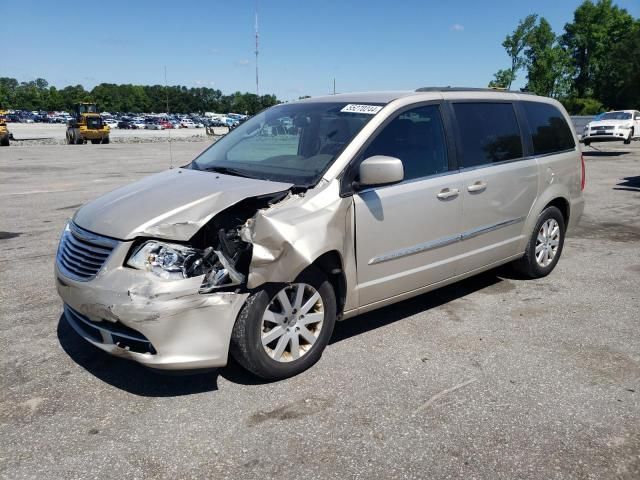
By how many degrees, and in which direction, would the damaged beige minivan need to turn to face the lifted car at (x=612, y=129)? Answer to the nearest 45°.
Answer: approximately 180°

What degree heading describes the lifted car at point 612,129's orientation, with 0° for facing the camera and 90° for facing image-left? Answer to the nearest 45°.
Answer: approximately 45°

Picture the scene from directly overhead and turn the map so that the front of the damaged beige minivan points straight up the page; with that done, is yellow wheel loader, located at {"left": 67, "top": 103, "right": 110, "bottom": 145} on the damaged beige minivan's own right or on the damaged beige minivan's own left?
on the damaged beige minivan's own right

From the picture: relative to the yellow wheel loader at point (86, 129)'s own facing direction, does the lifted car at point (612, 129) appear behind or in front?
behind

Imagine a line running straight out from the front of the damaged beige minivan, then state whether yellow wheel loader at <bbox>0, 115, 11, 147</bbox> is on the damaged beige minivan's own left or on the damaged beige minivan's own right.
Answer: on the damaged beige minivan's own right

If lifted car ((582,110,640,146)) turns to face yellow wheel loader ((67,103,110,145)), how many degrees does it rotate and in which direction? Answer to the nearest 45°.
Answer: approximately 45° to its right
